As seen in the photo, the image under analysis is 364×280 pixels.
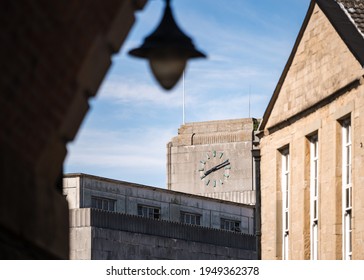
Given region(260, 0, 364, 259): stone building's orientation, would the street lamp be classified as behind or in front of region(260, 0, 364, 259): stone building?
in front
